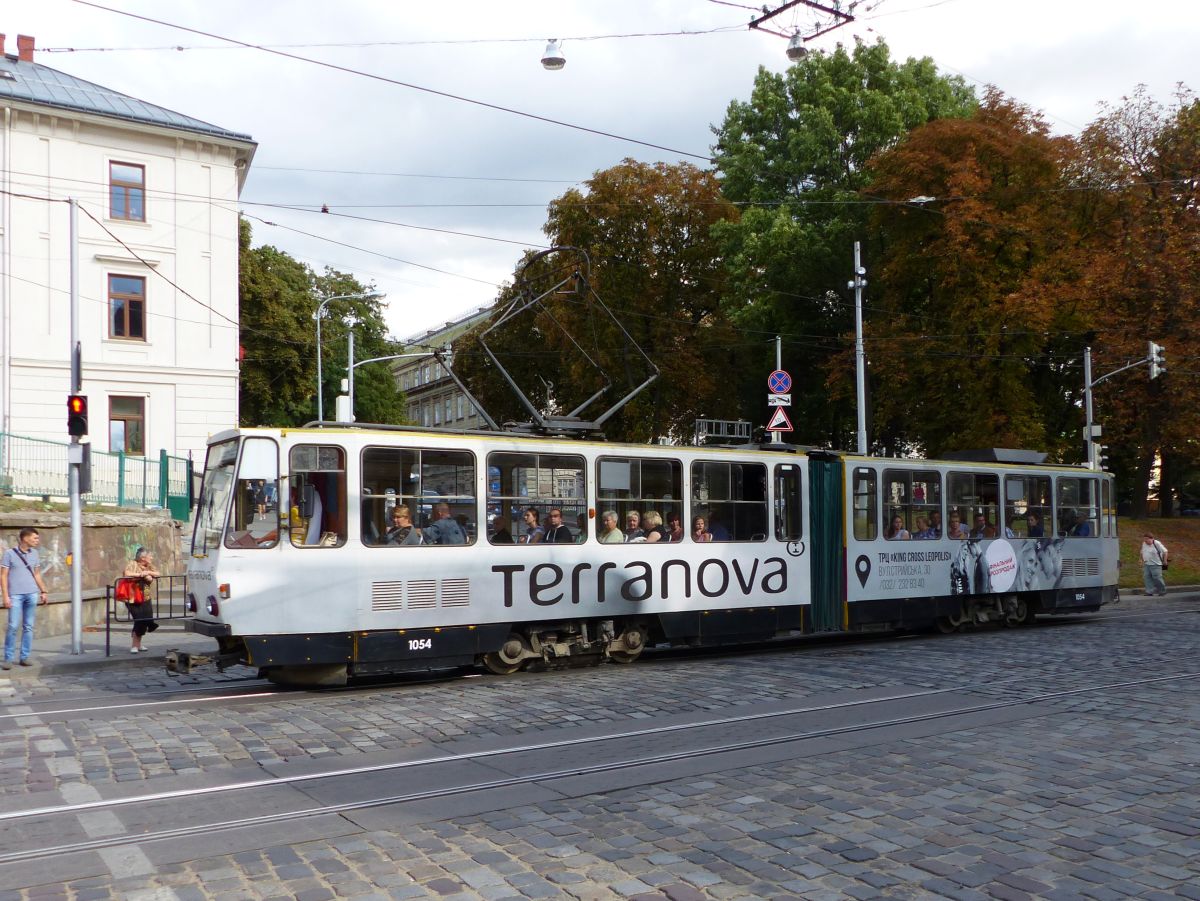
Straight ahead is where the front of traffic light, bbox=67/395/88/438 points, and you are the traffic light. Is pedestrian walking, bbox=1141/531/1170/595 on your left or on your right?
on your left

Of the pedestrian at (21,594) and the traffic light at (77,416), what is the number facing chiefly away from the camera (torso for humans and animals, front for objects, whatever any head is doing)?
0

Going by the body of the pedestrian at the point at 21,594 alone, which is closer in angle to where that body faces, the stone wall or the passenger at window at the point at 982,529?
the passenger at window

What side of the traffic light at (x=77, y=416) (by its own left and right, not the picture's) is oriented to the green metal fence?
back

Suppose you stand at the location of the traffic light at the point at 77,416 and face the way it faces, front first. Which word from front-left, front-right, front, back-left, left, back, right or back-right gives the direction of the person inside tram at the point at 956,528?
left

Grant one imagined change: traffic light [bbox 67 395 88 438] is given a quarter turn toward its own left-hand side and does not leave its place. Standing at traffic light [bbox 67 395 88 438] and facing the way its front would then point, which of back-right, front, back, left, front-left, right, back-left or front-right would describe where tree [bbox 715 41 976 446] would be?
front-left

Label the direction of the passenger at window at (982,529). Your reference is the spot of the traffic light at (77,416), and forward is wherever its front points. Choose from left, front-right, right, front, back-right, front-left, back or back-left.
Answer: left

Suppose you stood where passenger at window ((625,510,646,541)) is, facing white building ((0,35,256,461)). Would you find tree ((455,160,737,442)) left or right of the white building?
right

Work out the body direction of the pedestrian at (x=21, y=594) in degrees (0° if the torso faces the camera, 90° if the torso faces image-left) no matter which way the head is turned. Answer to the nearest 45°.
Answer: approximately 315°
